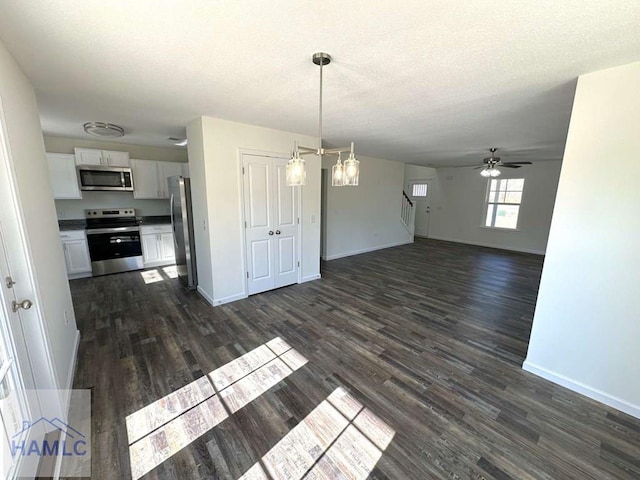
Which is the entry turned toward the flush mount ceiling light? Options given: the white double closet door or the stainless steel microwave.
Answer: the stainless steel microwave

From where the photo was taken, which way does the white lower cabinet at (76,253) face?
toward the camera

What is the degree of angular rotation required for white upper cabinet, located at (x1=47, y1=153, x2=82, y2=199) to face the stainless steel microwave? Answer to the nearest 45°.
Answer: approximately 90° to its left

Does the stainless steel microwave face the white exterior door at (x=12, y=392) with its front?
yes

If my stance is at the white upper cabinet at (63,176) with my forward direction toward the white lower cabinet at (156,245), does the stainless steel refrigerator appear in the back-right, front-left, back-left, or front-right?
front-right

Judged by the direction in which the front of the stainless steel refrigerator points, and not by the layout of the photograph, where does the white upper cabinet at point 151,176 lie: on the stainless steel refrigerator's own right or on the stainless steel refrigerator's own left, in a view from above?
on the stainless steel refrigerator's own right

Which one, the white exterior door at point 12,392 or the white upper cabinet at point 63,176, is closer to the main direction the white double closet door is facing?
the white exterior door

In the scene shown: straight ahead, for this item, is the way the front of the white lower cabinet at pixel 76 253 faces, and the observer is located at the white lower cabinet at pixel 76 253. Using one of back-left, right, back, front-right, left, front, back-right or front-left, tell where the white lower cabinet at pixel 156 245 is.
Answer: left

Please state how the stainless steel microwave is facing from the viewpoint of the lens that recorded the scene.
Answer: facing the viewer

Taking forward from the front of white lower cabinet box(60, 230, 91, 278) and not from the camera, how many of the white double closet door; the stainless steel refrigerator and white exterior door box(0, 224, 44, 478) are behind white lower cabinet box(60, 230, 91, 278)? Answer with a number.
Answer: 0

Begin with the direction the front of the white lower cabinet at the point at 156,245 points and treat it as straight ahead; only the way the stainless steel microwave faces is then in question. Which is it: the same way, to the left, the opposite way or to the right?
the same way

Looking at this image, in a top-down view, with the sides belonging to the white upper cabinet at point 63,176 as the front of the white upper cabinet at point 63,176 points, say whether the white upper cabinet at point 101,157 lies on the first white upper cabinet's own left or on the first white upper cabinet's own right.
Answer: on the first white upper cabinet's own left

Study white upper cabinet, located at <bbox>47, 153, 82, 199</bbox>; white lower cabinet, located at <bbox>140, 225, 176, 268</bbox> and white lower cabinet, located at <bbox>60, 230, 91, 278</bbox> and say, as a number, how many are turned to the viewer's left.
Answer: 0
